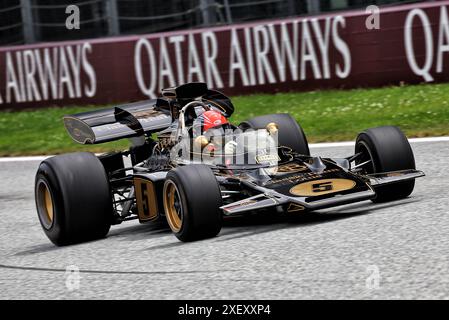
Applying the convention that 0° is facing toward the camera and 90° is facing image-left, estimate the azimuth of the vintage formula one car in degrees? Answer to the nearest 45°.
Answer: approximately 315°
